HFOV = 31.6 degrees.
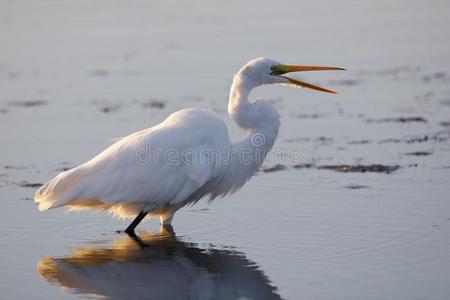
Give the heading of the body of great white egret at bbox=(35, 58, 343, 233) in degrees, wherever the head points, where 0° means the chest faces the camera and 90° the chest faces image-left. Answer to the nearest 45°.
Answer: approximately 270°

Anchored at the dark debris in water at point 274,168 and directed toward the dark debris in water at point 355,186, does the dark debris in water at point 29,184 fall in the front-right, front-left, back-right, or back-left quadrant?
back-right

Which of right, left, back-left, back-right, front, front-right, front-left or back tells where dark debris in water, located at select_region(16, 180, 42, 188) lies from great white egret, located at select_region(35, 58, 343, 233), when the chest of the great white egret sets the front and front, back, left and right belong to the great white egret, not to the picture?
back-left

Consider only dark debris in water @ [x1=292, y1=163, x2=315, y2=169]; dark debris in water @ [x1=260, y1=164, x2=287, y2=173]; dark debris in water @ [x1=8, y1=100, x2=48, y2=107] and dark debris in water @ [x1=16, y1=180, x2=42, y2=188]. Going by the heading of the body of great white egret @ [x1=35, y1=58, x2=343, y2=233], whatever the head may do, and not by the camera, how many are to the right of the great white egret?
0

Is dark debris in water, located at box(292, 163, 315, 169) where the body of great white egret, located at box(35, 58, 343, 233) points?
no

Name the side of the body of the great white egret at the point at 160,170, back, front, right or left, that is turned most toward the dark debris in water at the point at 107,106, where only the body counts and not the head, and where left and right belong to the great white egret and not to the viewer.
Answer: left

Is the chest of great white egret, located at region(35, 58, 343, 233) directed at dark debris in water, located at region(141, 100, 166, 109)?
no

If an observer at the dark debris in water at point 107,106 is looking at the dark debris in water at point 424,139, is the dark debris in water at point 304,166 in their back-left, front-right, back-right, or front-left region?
front-right
